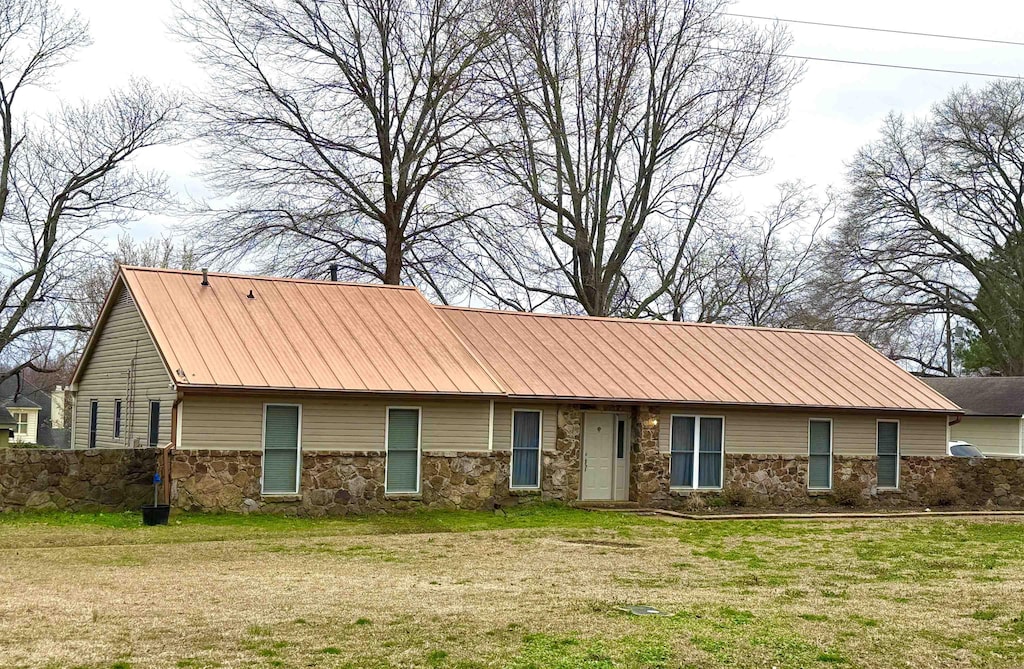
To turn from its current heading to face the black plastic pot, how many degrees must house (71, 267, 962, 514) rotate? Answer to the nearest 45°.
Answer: approximately 45° to its right

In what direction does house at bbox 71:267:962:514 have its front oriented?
toward the camera

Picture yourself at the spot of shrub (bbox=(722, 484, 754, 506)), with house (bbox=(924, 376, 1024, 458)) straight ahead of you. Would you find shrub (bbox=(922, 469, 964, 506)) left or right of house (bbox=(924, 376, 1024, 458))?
right

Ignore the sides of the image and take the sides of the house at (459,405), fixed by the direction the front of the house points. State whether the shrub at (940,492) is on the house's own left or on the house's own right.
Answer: on the house's own left

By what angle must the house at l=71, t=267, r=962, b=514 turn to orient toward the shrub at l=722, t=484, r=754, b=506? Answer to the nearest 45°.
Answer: approximately 90° to its left

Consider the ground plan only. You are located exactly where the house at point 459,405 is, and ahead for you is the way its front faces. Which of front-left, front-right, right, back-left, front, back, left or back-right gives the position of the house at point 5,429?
back-right

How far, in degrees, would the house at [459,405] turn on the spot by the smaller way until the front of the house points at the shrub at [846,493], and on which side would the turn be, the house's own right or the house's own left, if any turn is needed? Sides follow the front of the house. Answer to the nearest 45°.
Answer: approximately 90° to the house's own left

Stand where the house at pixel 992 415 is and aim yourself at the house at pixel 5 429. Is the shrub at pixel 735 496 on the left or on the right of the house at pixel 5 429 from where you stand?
left

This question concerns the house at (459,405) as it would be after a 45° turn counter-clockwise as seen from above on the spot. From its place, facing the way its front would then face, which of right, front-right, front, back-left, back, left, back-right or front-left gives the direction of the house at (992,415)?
left
